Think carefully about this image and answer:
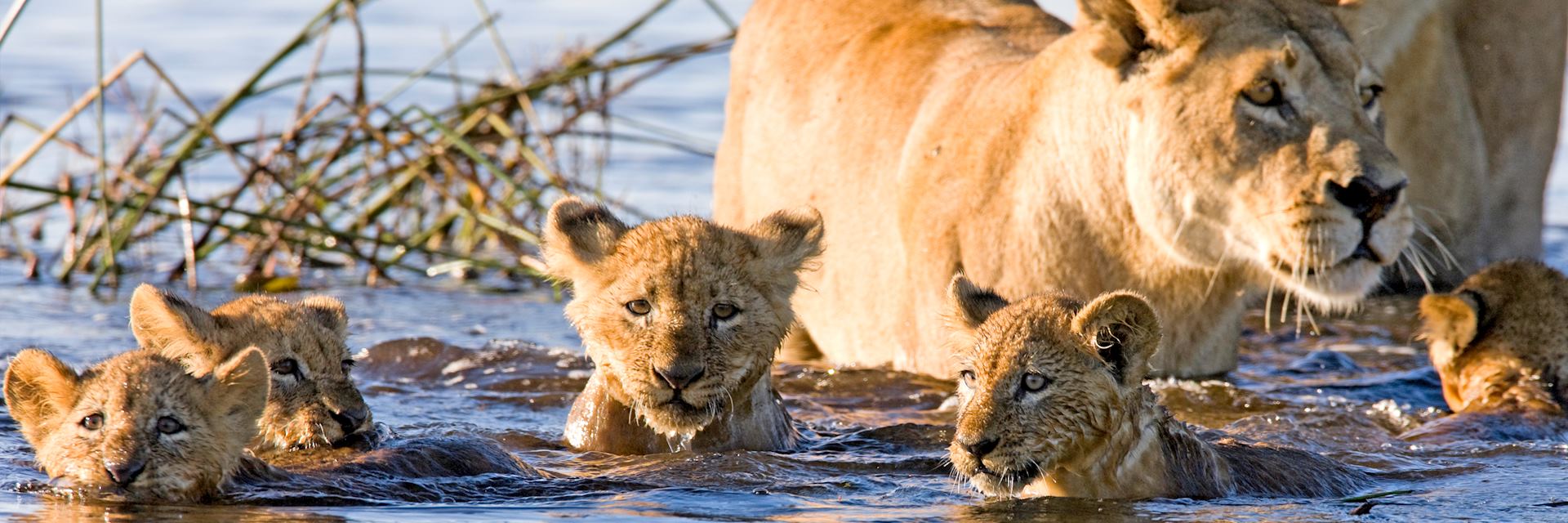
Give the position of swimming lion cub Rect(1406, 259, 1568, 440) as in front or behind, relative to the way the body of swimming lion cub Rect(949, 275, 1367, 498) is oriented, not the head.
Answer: behind

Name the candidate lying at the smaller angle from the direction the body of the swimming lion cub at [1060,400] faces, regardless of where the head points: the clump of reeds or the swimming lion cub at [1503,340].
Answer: the clump of reeds

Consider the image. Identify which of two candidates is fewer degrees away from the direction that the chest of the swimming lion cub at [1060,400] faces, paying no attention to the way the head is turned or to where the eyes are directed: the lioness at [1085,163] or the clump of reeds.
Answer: the clump of reeds

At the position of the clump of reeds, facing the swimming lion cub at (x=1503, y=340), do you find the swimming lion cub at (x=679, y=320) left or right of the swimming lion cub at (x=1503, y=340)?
right

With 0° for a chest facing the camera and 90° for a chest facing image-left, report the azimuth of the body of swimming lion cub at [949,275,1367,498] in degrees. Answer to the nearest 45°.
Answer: approximately 45°

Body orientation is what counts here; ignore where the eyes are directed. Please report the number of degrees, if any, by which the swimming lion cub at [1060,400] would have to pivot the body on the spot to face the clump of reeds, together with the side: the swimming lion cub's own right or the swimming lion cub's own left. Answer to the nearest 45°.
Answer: approximately 90° to the swimming lion cub's own right

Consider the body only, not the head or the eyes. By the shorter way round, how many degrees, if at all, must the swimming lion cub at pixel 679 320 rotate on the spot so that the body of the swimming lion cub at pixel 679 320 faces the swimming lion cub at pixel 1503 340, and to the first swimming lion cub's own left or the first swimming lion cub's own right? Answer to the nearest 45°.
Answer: approximately 90° to the first swimming lion cub's own left

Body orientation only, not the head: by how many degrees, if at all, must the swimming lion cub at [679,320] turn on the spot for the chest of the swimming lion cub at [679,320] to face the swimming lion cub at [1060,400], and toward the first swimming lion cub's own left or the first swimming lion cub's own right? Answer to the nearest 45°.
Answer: approximately 45° to the first swimming lion cub's own left

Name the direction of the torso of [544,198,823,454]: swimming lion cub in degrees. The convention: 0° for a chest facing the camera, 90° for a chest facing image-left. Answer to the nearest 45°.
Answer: approximately 0°
